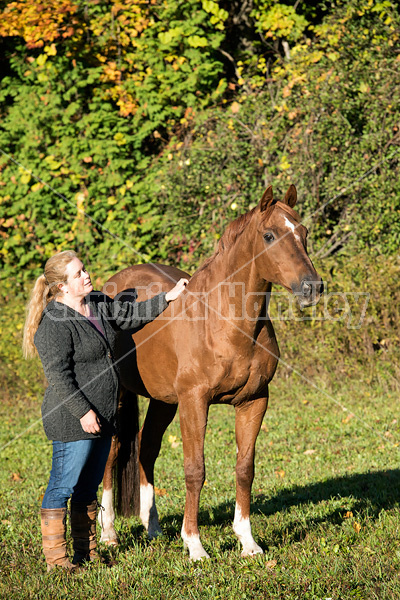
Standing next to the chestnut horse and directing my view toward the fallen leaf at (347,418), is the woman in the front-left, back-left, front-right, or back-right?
back-left

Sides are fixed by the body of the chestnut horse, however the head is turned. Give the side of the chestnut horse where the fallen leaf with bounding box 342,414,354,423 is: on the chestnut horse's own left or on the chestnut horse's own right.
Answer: on the chestnut horse's own left

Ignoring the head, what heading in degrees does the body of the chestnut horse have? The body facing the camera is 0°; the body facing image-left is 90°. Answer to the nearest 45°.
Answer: approximately 315°

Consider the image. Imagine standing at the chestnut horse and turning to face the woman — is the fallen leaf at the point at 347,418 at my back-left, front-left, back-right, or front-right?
back-right

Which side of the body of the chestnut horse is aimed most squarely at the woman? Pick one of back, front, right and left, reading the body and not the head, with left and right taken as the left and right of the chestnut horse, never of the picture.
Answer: right
